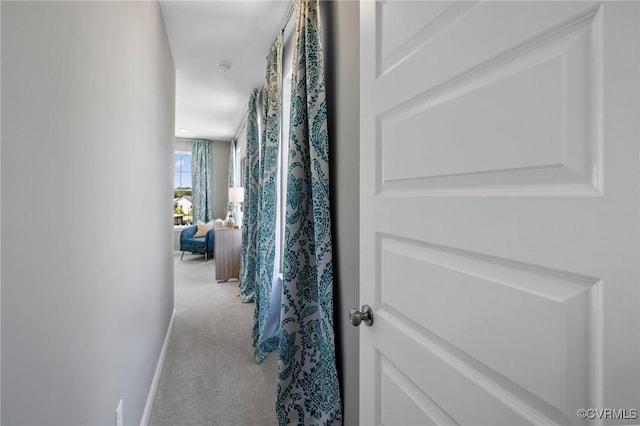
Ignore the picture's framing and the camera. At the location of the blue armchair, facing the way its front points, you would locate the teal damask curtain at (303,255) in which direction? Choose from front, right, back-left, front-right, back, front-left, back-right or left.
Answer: front-left

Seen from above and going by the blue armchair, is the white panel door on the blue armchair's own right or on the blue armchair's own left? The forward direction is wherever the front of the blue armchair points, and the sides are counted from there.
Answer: on the blue armchair's own left

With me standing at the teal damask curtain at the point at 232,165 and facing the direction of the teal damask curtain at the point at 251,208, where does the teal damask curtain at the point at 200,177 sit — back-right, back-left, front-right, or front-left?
back-right

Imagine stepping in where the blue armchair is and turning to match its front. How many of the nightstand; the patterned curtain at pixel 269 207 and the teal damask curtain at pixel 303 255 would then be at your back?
0

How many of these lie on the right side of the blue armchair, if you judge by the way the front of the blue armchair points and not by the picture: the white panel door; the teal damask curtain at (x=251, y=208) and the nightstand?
0

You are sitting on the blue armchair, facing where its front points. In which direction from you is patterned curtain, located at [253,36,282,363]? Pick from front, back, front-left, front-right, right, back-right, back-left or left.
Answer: front-left

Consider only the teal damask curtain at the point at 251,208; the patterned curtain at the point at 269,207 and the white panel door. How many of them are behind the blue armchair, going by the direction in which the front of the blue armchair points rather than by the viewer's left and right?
0

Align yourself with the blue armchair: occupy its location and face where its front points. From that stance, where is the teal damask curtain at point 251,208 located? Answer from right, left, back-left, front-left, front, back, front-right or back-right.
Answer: front-left

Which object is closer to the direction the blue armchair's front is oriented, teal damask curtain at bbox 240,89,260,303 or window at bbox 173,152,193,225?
the teal damask curtain

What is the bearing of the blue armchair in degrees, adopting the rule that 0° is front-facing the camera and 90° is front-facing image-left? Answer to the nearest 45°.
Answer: approximately 45°

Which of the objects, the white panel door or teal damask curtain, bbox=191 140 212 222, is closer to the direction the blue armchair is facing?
the white panel door

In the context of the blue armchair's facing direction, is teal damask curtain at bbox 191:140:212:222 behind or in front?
behind

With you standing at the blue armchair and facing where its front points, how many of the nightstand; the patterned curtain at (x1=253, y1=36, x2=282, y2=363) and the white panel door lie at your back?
0

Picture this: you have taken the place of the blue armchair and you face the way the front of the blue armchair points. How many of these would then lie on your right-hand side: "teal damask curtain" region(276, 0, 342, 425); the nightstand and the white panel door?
0

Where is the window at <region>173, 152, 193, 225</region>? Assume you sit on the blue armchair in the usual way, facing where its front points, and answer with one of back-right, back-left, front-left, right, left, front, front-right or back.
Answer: back-right
